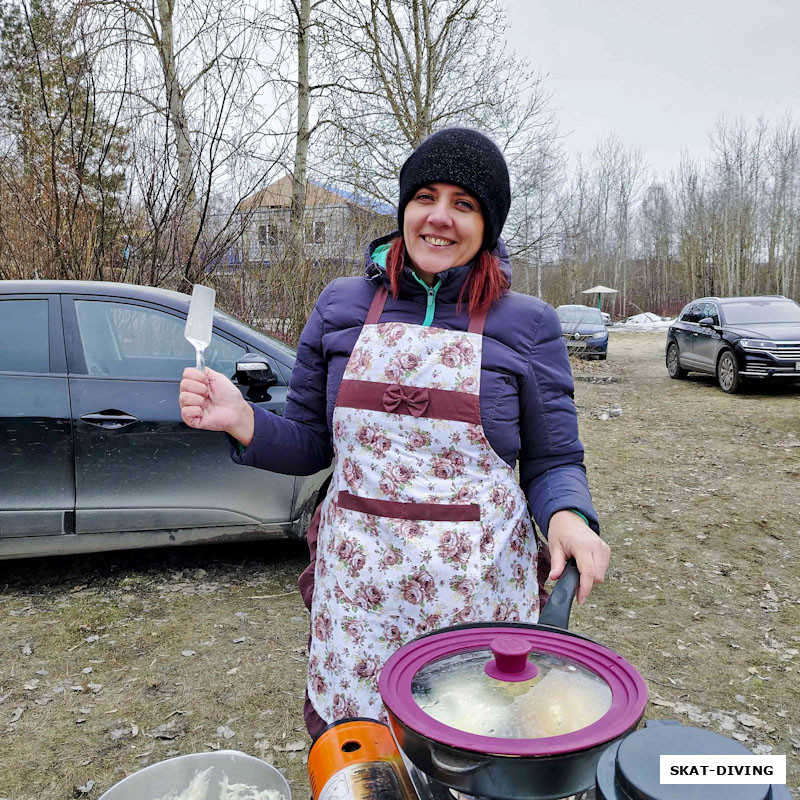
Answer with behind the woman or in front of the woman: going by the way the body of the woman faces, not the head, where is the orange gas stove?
in front

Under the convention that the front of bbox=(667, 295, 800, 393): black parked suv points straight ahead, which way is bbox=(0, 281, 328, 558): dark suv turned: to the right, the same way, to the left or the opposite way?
to the left

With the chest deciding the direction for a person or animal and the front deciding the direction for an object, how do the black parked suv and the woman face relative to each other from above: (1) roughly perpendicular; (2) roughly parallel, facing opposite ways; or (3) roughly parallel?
roughly parallel

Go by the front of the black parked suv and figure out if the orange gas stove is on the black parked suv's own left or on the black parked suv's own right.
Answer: on the black parked suv's own right

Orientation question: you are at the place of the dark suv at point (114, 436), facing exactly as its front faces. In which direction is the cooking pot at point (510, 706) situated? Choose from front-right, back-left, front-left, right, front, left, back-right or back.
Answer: right

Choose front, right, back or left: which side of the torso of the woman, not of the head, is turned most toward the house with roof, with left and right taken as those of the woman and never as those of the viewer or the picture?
back

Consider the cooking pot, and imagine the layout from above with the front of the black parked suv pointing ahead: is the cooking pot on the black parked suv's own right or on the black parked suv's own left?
on the black parked suv's own right

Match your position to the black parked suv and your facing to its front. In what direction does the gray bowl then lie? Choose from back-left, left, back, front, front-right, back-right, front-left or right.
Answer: front-right

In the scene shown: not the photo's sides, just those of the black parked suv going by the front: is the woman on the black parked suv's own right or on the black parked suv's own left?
on the black parked suv's own right

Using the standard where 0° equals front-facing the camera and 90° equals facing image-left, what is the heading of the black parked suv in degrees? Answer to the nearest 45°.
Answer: approximately 315°

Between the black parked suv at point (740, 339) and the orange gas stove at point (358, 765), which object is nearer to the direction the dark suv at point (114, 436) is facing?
the black parked suv

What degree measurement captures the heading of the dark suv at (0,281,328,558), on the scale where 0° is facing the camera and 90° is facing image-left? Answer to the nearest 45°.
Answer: approximately 270°

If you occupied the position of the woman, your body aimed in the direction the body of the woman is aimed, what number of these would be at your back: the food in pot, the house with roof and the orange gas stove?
1

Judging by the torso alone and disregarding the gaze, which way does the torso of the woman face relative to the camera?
toward the camera
